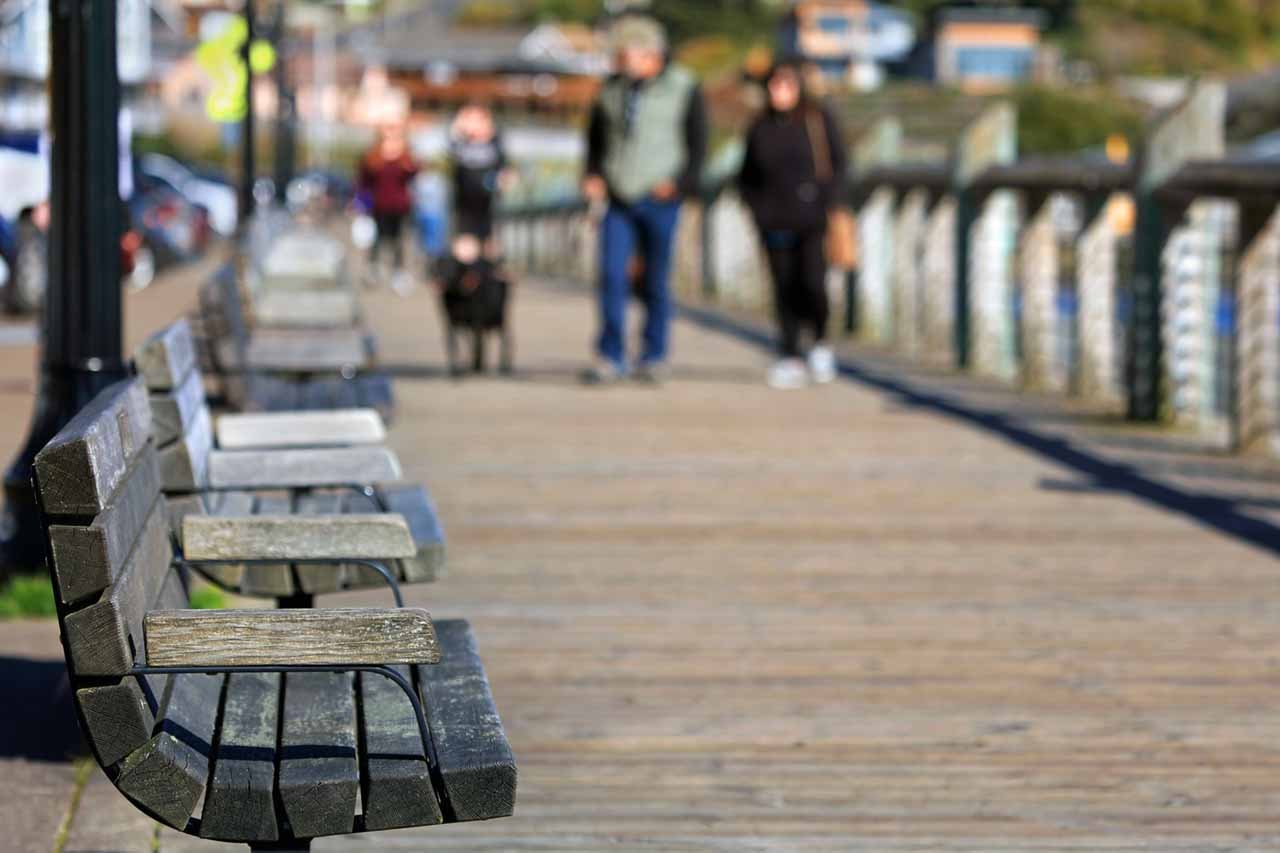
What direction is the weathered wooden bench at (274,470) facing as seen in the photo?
to the viewer's right

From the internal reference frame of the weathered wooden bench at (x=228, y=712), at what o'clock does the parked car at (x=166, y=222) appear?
The parked car is roughly at 9 o'clock from the weathered wooden bench.

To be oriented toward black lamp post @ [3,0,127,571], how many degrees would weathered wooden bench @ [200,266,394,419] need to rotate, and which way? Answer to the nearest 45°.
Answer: approximately 90° to its right

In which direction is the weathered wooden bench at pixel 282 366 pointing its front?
to the viewer's right

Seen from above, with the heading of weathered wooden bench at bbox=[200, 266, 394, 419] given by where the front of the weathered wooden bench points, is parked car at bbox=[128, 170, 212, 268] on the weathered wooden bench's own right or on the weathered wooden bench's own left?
on the weathered wooden bench's own left

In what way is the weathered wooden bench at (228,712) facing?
to the viewer's right

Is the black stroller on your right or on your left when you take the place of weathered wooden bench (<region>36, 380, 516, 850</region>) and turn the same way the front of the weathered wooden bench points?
on your left

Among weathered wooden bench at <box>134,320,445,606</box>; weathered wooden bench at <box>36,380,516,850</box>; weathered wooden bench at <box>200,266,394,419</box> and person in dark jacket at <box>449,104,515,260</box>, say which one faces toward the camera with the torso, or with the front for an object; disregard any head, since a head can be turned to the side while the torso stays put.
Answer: the person in dark jacket

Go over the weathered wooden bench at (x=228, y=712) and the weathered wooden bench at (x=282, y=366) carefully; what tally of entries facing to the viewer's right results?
2
